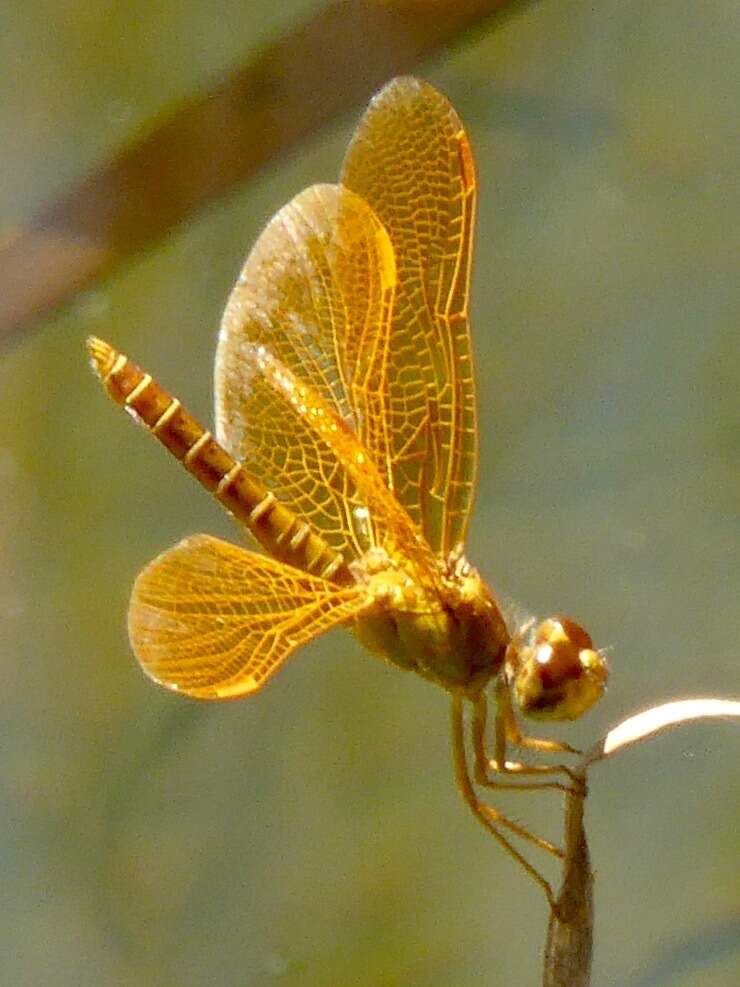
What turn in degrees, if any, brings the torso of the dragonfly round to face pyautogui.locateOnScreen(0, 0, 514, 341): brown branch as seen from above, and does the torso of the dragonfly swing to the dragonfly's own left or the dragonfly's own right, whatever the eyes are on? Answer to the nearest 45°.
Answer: approximately 135° to the dragonfly's own left

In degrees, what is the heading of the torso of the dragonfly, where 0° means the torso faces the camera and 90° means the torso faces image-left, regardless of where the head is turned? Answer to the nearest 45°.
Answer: approximately 270°
